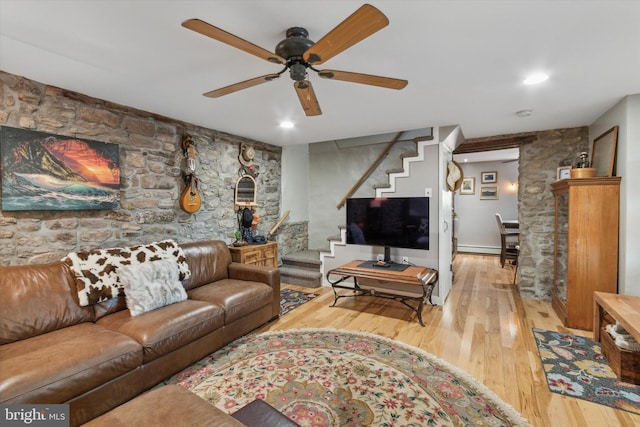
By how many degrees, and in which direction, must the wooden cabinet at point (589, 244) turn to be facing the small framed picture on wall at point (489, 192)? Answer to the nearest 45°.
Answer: approximately 45° to its right

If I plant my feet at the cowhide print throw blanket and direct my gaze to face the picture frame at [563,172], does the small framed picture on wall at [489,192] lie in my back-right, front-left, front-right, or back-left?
front-left

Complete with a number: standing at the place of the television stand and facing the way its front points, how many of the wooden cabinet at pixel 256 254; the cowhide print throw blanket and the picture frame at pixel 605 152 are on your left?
1

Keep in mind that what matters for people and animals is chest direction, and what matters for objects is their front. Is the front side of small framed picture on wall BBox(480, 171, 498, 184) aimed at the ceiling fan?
yes

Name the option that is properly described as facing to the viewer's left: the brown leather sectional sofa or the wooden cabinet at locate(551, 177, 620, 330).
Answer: the wooden cabinet

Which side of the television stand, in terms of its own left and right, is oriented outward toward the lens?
front

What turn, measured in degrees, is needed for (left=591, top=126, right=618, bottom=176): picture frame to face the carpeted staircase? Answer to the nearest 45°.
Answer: approximately 45° to its right

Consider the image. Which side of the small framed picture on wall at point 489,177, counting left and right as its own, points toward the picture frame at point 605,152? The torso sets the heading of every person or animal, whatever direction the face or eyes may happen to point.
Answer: front

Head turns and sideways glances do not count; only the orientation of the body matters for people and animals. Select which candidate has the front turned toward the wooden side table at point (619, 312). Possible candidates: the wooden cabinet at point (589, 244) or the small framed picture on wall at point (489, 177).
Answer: the small framed picture on wall

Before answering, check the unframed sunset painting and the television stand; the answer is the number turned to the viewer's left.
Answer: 0

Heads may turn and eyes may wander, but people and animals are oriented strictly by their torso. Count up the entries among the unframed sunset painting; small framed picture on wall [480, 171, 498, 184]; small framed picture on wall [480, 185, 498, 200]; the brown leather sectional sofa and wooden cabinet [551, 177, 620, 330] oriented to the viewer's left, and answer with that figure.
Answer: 1

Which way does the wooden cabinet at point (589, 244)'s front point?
to the viewer's left

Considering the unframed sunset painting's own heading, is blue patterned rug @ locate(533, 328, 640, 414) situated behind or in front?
in front

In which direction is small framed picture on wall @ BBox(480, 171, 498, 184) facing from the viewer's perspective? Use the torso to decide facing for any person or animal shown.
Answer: toward the camera

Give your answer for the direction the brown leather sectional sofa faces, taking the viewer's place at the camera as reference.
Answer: facing the viewer and to the right of the viewer

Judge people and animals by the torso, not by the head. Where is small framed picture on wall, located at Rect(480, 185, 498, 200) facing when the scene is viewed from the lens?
facing the viewer

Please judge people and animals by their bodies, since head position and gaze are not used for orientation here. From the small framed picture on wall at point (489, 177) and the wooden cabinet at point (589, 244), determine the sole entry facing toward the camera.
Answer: the small framed picture on wall

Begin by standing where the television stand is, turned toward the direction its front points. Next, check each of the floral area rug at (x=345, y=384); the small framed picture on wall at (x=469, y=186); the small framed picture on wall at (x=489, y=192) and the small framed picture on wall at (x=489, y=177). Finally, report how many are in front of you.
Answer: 1

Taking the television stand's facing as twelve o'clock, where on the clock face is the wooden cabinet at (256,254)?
The wooden cabinet is roughly at 3 o'clock from the television stand.

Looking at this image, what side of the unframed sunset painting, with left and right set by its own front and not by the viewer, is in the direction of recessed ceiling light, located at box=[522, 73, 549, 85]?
front
